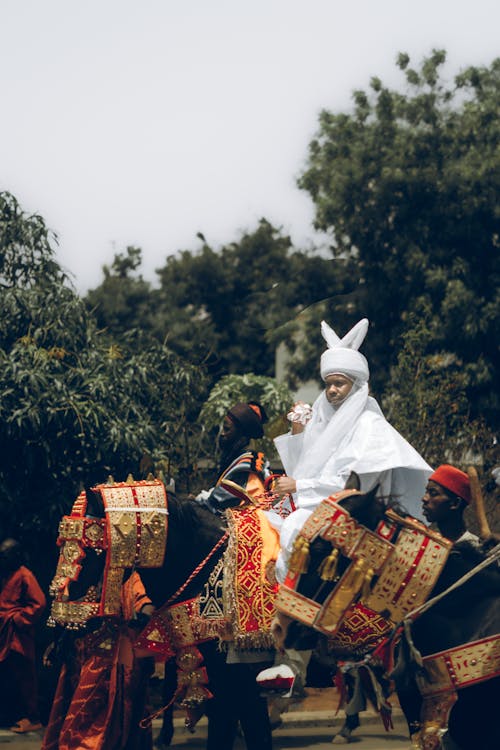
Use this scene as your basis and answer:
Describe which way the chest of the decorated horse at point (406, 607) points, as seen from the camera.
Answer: to the viewer's left

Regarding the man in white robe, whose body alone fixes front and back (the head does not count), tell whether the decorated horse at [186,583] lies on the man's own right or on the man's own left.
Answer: on the man's own right

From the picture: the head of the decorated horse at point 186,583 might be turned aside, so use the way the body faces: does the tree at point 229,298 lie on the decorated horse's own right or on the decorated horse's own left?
on the decorated horse's own right

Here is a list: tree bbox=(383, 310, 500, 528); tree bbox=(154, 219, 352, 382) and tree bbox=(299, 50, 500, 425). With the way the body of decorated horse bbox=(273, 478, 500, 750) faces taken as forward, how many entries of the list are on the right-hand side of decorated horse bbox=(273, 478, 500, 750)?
3

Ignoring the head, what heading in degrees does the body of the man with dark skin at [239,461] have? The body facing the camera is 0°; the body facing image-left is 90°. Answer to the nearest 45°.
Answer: approximately 90°

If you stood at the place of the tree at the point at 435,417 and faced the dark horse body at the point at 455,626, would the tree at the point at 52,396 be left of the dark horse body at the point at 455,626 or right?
right

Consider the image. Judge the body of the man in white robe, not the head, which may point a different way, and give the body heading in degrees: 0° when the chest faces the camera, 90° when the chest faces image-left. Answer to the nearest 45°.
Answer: approximately 45°

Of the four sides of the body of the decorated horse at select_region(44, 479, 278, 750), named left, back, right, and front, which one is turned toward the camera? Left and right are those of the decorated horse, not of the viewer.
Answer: left

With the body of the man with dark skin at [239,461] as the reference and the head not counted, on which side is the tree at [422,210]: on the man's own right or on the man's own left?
on the man's own right

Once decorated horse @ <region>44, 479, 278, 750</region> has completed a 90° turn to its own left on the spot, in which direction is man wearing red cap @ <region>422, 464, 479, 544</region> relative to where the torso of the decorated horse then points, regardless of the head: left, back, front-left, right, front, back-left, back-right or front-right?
front-left
